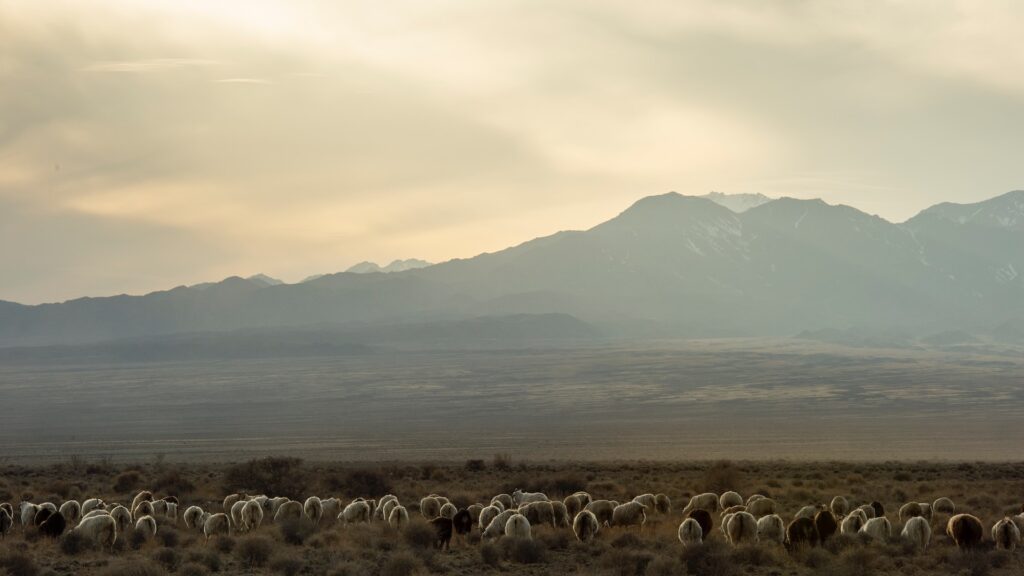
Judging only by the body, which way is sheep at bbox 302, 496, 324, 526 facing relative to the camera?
away from the camera

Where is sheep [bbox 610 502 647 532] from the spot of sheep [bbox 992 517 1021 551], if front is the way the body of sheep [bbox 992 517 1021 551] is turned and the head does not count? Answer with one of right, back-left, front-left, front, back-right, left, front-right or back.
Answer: left

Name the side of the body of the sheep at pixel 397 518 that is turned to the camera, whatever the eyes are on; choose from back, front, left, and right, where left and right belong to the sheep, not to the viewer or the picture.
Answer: back

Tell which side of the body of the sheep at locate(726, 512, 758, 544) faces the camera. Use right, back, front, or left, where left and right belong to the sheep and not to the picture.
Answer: back

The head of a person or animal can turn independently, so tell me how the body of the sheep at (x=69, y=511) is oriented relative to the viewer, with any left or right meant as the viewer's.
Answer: facing away from the viewer and to the left of the viewer

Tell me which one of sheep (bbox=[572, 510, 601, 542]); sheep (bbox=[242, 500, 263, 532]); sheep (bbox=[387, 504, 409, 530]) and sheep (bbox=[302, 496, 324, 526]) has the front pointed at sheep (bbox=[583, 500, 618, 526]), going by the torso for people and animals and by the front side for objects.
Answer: sheep (bbox=[572, 510, 601, 542])

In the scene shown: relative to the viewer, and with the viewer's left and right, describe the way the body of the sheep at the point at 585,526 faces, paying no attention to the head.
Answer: facing away from the viewer

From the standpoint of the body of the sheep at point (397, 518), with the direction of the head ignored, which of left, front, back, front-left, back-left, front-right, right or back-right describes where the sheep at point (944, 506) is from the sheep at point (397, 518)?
right
